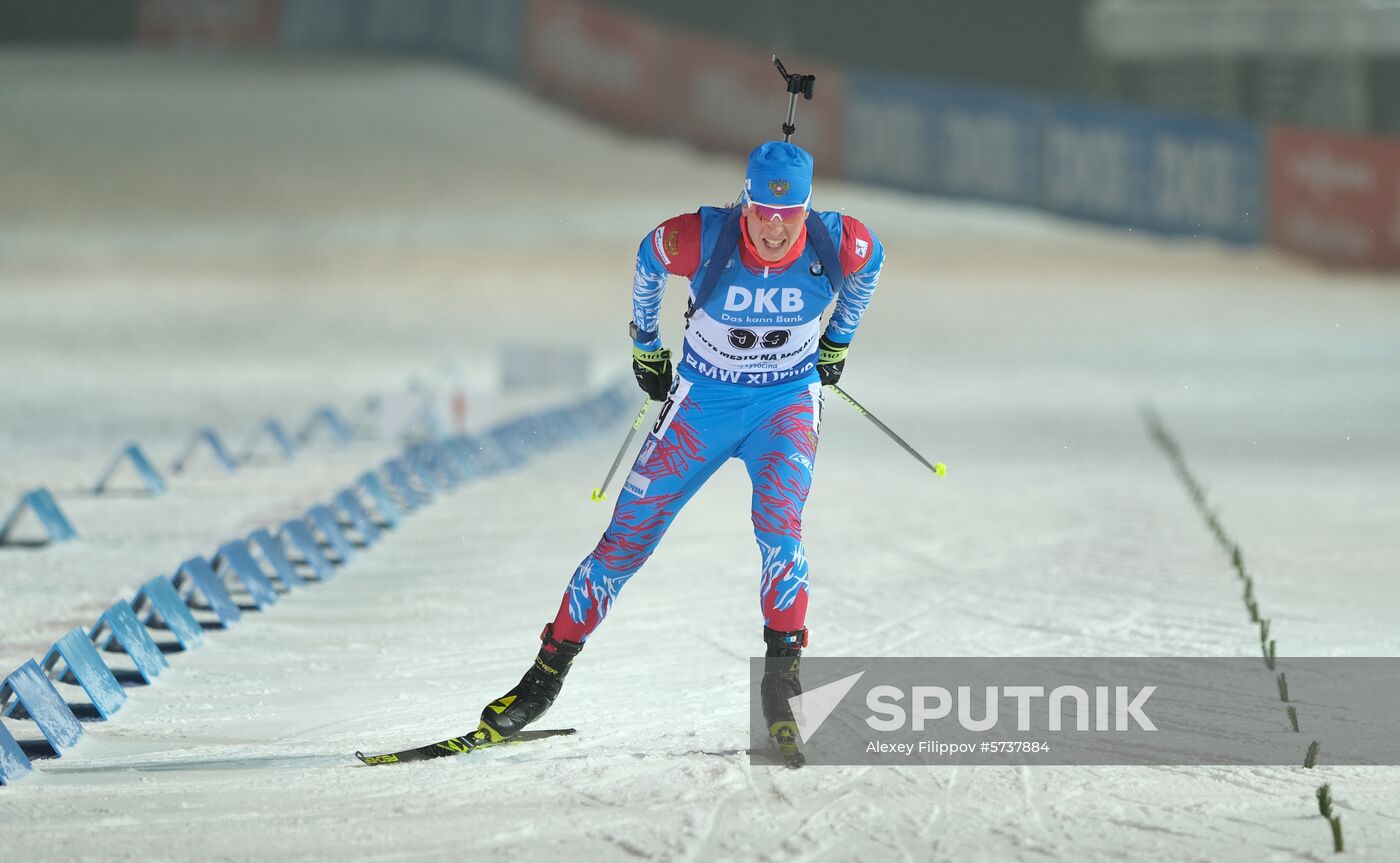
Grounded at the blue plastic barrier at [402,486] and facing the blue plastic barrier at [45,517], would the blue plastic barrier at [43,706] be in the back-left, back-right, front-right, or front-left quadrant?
front-left

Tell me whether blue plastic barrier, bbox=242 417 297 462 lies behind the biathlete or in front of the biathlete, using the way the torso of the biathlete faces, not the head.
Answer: behind

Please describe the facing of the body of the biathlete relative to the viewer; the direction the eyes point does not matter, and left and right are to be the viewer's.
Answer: facing the viewer

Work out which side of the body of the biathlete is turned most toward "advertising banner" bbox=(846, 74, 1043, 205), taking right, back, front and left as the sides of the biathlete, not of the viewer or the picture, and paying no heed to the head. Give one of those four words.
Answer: back

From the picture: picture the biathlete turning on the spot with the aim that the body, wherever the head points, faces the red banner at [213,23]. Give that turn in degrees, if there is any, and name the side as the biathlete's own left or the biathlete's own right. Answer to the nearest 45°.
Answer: approximately 180°

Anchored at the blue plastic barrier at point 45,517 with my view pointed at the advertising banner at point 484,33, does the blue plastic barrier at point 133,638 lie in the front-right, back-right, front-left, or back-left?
back-right

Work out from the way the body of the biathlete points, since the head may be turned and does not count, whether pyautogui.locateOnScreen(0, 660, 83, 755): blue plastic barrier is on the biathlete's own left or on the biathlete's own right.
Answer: on the biathlete's own right

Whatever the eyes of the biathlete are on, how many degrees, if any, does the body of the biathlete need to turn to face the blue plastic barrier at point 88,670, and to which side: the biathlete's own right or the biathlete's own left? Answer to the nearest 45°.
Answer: approximately 90° to the biathlete's own right

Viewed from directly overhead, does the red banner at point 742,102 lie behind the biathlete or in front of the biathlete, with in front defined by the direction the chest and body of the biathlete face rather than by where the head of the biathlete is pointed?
behind

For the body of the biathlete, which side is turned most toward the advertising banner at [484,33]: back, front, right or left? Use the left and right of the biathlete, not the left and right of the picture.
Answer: back

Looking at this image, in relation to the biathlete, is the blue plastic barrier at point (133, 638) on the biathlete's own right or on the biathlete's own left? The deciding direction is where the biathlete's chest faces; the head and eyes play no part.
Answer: on the biathlete's own right

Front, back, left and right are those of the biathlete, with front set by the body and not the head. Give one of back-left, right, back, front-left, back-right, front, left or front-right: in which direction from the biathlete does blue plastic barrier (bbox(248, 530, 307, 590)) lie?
back-right

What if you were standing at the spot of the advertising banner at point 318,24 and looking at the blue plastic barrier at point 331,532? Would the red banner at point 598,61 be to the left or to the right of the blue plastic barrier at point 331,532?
left

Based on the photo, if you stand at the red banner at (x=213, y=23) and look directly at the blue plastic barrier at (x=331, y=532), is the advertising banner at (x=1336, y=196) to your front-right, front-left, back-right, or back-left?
front-left
